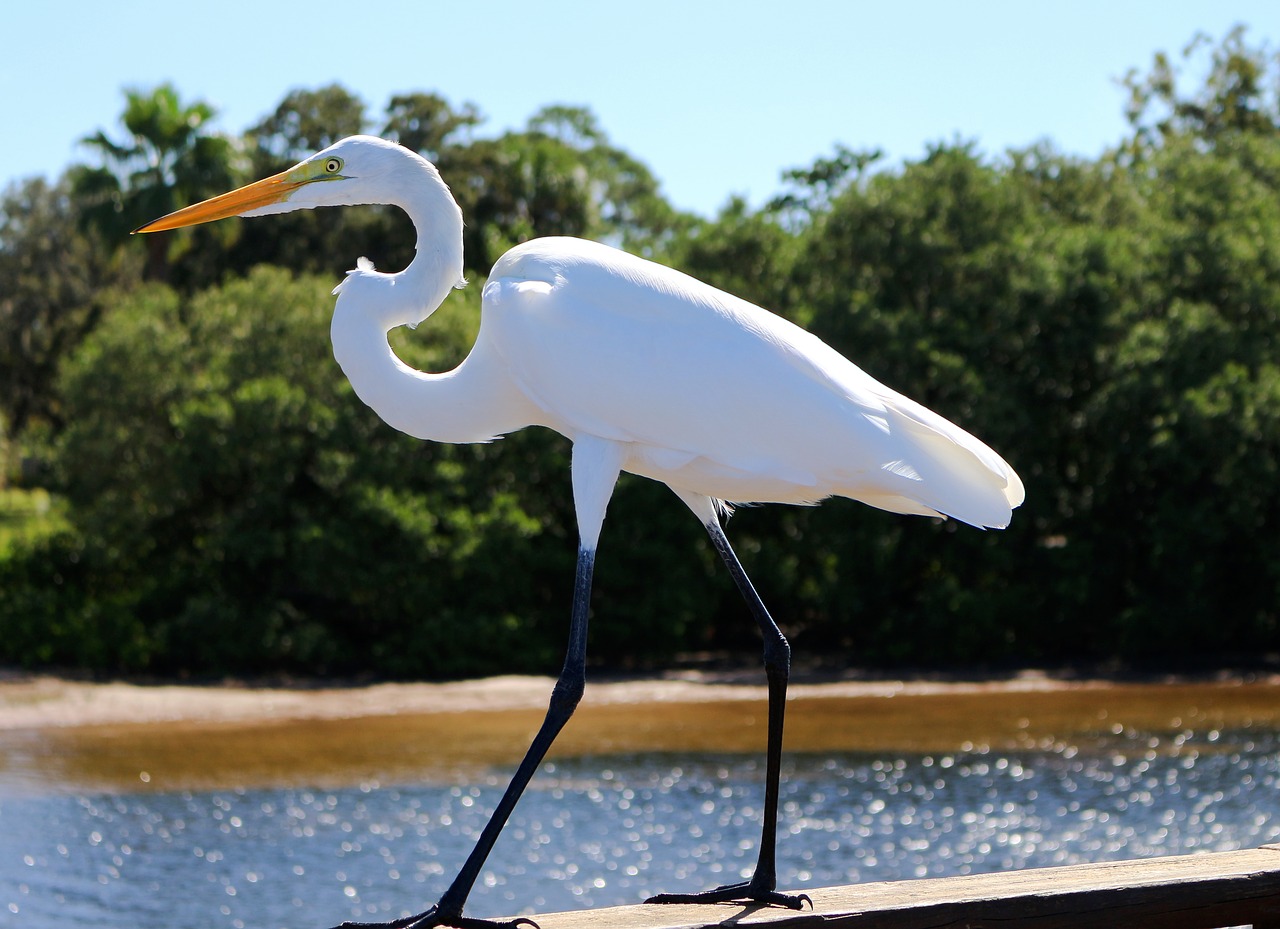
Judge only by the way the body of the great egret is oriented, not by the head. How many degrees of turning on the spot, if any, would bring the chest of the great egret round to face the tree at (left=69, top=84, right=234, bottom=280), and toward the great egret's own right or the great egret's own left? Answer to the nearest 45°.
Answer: approximately 90° to the great egret's own right

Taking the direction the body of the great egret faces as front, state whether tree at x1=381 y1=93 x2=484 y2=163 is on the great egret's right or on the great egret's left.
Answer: on the great egret's right

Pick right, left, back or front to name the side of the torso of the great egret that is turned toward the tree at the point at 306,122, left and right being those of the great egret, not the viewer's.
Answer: right

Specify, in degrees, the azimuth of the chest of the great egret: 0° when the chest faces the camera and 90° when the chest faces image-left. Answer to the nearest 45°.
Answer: approximately 90°
